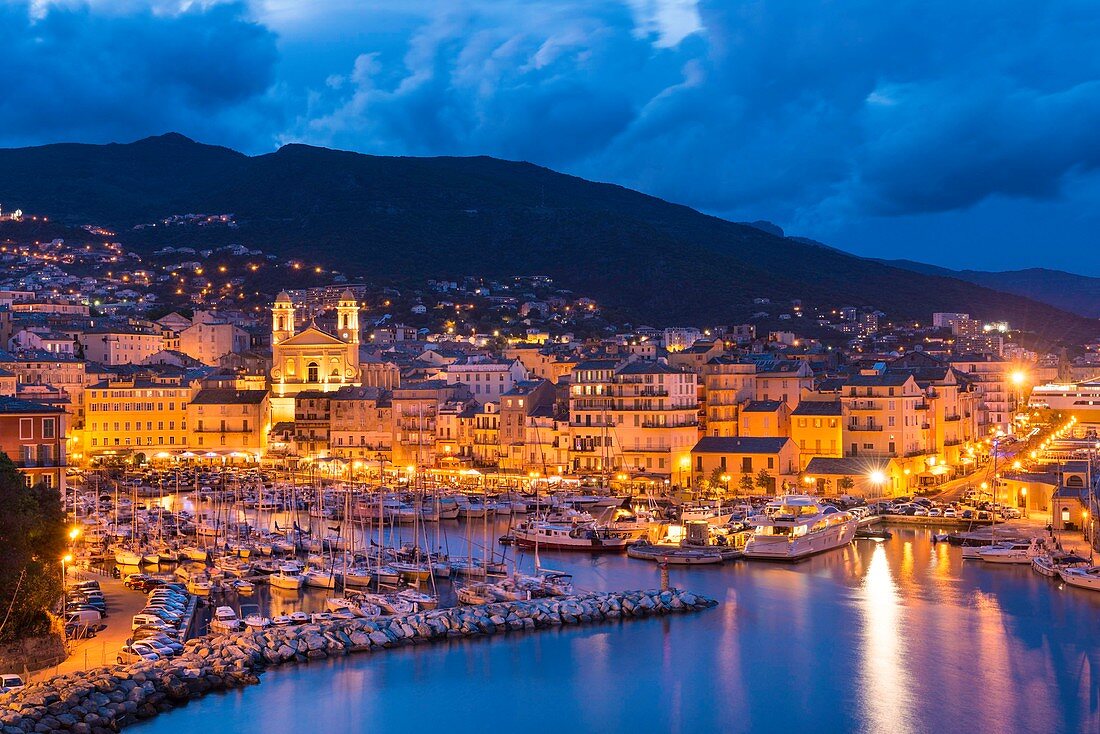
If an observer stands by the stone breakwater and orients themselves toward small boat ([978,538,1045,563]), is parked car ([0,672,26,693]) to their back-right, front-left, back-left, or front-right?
back-right

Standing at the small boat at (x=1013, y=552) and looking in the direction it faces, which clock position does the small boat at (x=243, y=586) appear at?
the small boat at (x=243, y=586) is roughly at 11 o'clock from the small boat at (x=1013, y=552).

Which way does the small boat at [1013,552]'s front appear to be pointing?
to the viewer's left

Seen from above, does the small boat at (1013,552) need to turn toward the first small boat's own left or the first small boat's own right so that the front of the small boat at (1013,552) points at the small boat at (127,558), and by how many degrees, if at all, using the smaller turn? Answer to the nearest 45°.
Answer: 0° — it already faces it

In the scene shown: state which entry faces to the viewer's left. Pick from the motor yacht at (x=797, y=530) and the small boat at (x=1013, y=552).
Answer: the small boat

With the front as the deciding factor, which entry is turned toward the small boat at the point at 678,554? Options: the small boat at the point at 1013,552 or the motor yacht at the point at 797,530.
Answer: the small boat at the point at 1013,552
